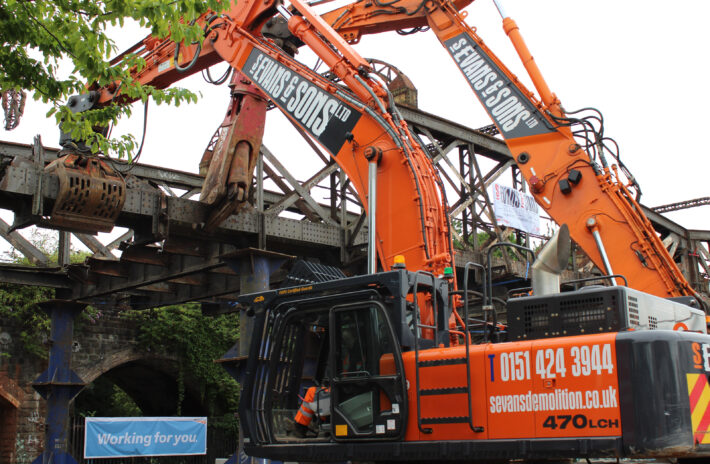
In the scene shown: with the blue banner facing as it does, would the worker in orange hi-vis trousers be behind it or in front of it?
in front

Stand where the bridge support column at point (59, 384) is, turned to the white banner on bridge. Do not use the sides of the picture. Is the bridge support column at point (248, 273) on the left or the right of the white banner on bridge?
right

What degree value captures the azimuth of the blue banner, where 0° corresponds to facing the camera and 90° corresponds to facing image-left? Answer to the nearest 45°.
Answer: approximately 0°

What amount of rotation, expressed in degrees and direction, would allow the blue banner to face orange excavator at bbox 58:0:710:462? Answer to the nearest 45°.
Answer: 0° — it already faces it

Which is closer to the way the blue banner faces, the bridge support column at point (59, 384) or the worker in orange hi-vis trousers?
the worker in orange hi-vis trousers

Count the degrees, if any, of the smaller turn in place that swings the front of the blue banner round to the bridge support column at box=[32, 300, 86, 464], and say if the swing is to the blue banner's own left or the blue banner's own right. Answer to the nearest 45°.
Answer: approximately 45° to the blue banner's own right
